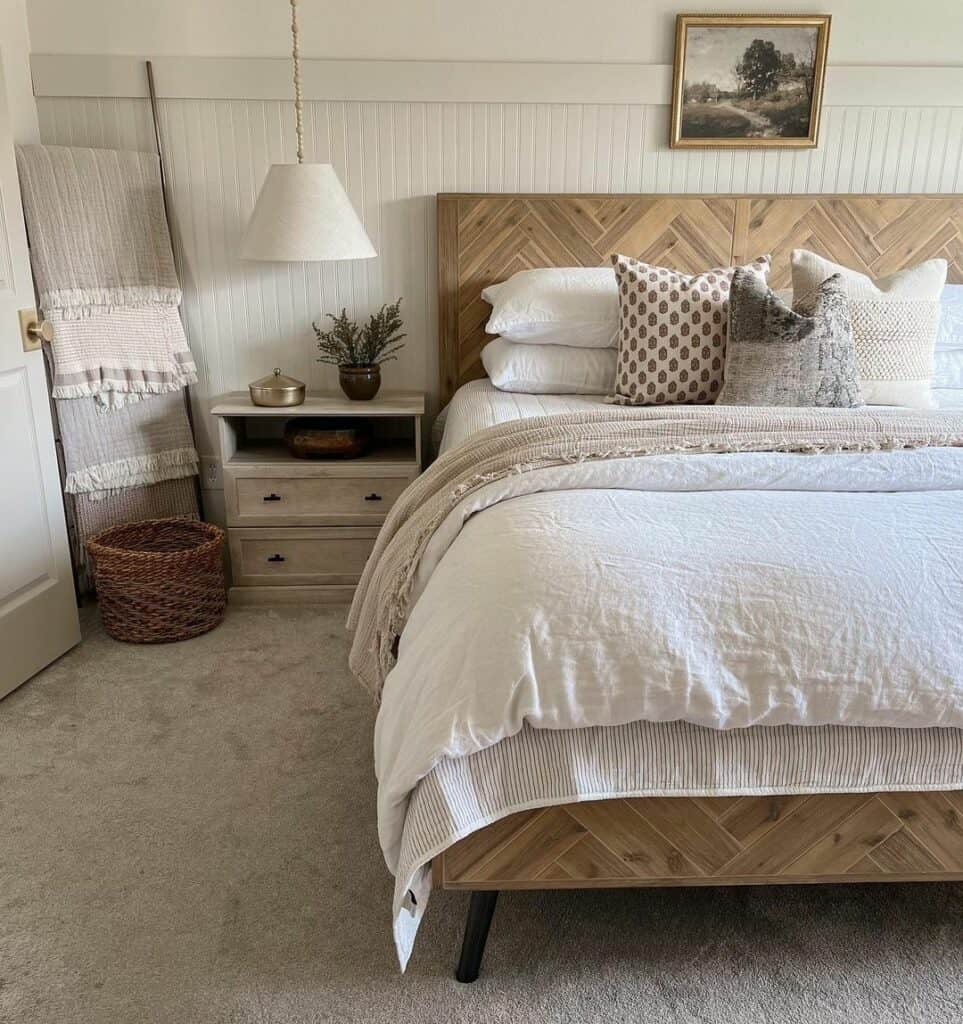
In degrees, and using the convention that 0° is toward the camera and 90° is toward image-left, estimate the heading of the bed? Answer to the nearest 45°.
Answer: approximately 0°

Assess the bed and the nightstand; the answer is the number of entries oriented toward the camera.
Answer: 2

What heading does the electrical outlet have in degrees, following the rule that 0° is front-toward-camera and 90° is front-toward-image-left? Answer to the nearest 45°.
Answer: approximately 0°

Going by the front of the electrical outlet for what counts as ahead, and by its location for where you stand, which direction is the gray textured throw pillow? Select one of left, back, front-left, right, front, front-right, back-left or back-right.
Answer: front-left

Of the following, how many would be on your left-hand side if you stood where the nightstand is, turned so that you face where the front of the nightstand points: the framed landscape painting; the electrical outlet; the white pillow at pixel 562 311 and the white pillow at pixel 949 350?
3

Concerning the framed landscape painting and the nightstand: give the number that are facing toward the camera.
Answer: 2

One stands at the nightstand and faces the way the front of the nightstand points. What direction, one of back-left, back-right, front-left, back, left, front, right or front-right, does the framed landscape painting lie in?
left

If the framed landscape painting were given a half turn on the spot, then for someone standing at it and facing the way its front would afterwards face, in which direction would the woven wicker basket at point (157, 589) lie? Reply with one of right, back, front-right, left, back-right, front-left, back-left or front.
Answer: back-left

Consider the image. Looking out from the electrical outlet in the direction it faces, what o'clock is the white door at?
The white door is roughly at 1 o'clock from the electrical outlet.

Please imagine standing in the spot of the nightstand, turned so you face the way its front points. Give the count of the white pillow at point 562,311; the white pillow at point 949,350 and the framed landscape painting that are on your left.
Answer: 3

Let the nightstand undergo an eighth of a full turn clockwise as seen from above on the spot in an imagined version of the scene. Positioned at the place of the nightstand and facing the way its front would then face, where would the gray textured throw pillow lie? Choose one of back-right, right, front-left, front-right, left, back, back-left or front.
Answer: left

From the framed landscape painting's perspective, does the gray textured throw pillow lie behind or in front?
in front

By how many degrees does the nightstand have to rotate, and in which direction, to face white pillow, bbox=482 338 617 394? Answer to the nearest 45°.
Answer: approximately 90° to its left

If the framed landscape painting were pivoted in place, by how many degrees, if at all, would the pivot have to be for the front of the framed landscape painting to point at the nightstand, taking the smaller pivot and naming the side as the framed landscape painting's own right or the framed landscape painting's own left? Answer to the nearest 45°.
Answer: approximately 45° to the framed landscape painting's own right
